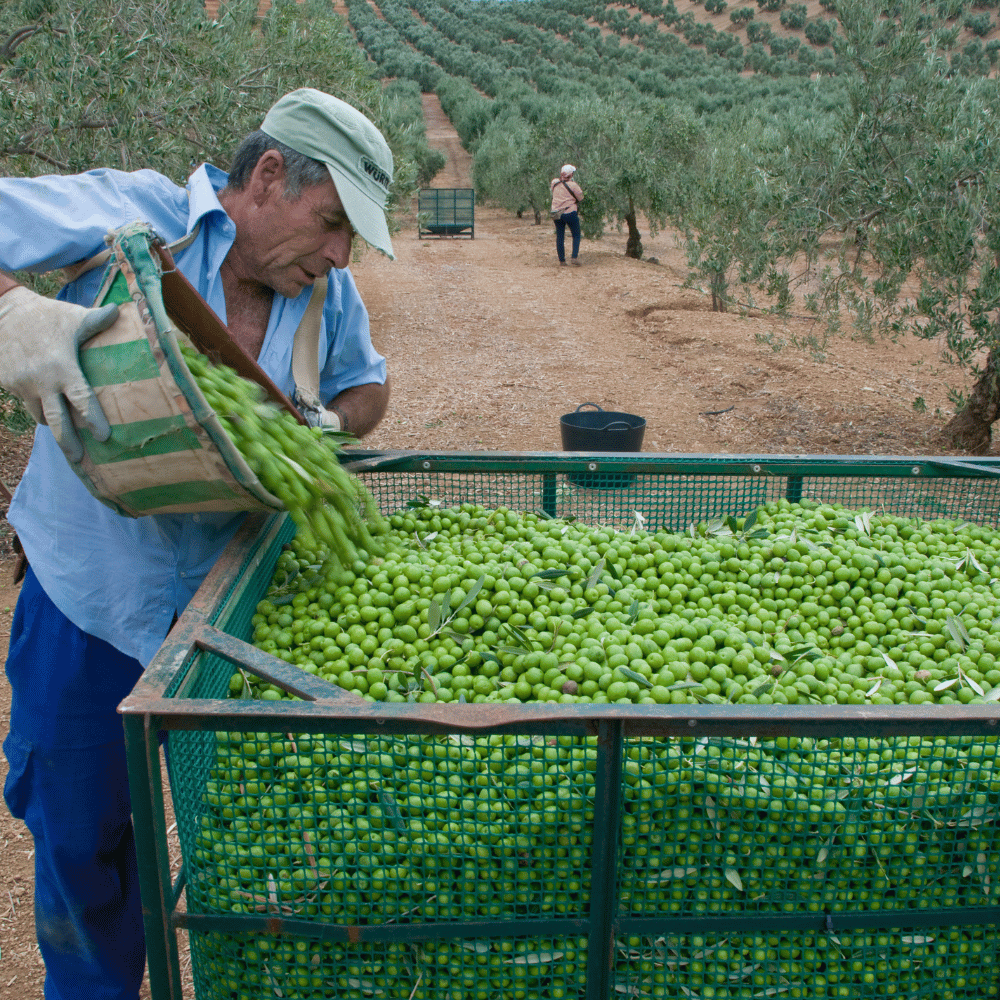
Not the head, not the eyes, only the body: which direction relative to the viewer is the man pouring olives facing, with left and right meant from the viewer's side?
facing the viewer and to the right of the viewer

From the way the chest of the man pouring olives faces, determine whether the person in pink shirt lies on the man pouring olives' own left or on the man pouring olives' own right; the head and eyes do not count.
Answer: on the man pouring olives' own left

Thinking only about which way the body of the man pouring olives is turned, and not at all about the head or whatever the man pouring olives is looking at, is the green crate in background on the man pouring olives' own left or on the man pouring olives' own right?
on the man pouring olives' own left

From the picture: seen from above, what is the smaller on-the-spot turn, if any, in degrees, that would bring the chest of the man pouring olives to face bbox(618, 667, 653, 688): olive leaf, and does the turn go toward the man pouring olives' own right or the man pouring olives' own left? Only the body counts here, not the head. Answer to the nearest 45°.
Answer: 0° — they already face it

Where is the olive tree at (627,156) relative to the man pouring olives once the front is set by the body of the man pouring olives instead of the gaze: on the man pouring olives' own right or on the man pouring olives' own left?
on the man pouring olives' own left

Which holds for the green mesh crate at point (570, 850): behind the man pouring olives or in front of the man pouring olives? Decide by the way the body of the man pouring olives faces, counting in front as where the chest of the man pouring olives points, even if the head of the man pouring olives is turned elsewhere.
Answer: in front

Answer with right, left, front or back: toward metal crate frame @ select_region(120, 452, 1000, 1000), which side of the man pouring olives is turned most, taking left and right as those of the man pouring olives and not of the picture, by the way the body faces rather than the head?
front

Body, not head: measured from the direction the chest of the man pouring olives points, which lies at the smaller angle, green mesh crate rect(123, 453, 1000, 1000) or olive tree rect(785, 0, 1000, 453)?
the green mesh crate
